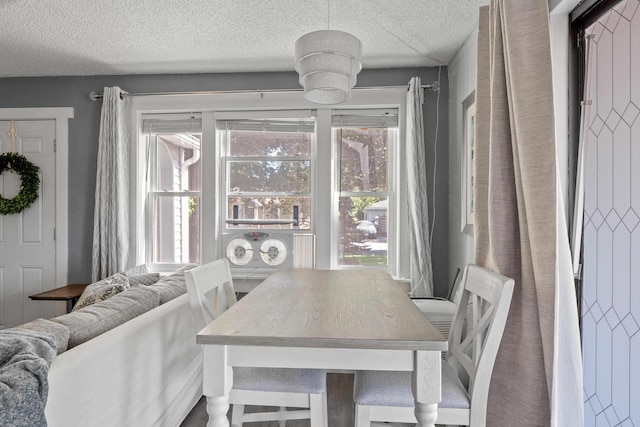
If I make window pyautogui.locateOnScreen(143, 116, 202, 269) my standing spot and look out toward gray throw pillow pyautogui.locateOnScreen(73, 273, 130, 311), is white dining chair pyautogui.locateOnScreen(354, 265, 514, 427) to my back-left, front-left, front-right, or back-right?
front-left

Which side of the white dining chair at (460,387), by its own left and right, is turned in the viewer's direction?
left

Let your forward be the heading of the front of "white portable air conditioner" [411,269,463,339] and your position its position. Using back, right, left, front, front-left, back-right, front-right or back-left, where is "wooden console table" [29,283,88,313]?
front

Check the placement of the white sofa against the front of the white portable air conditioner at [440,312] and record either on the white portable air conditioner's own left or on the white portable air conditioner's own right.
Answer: on the white portable air conditioner's own left

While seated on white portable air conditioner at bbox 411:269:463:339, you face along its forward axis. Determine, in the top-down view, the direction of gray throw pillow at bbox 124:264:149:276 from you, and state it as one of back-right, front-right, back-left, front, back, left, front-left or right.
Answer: front

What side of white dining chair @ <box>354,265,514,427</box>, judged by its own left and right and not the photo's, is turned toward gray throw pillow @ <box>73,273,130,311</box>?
front

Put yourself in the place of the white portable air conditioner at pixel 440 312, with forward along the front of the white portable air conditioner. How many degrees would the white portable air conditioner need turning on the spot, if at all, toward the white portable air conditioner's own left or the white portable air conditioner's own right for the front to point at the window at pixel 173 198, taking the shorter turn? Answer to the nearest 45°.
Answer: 0° — it already faces it

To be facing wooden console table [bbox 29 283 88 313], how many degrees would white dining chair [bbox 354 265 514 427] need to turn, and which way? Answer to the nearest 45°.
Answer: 0° — it already faces it

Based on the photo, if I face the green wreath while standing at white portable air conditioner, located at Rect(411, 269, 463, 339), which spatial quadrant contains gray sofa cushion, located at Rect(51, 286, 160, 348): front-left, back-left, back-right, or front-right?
front-left

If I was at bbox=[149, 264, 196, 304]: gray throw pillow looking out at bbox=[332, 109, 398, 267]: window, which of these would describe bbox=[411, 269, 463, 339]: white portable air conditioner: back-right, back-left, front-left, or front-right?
front-right

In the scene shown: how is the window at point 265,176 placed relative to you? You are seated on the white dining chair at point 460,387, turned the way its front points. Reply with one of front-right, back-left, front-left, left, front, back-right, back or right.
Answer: front-right

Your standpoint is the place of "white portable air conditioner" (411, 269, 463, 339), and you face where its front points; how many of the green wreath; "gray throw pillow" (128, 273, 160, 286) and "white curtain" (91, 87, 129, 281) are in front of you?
3

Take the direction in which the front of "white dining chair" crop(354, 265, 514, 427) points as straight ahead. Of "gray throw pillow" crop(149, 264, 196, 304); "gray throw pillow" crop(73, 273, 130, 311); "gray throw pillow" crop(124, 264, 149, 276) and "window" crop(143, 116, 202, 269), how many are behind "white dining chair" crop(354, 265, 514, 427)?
0

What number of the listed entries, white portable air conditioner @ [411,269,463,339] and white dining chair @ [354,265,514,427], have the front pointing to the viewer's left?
2

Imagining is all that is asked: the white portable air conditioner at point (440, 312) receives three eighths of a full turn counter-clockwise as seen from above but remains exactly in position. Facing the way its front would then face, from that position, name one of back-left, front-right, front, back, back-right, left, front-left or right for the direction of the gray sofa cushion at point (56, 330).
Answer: right
